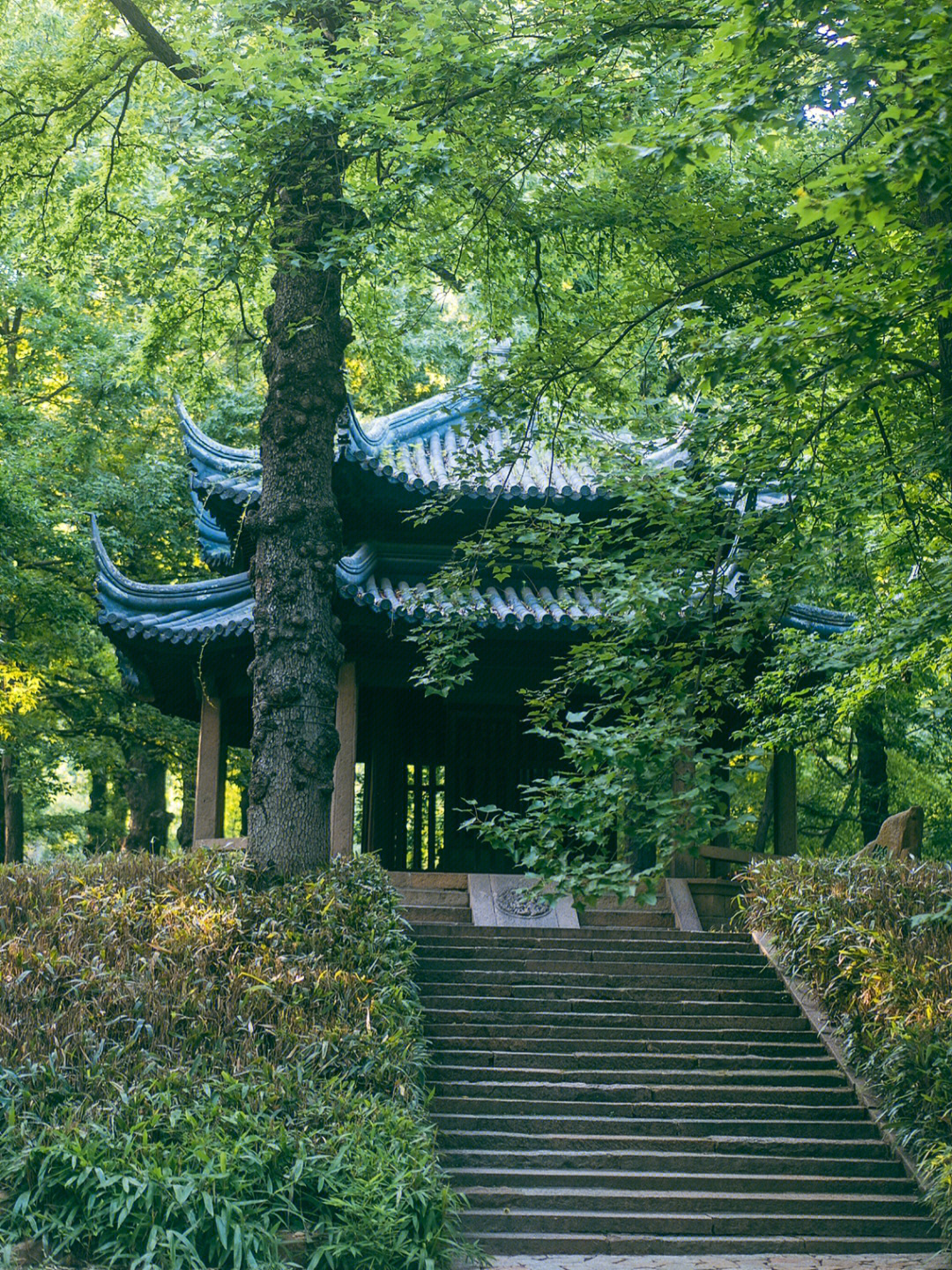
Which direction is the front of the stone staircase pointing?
toward the camera

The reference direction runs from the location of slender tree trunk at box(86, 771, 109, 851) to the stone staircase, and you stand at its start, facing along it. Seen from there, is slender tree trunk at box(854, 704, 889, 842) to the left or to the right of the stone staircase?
left

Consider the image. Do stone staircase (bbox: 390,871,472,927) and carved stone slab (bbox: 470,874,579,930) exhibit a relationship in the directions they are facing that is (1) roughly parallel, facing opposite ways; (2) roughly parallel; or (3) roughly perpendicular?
roughly parallel

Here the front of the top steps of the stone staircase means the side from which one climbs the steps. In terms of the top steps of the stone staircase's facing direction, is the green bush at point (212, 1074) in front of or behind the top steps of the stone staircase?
in front

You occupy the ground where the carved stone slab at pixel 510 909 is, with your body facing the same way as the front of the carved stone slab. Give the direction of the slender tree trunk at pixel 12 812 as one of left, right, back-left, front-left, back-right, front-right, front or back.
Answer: back-right

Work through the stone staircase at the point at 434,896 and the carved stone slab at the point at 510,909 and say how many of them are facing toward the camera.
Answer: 2

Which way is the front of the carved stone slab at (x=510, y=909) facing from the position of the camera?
facing the viewer

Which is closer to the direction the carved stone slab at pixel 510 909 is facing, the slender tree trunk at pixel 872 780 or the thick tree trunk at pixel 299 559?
the thick tree trunk

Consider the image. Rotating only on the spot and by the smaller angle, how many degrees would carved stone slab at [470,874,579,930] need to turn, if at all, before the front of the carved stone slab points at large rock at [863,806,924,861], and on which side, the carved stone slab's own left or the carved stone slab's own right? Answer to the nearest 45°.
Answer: approximately 90° to the carved stone slab's own left
